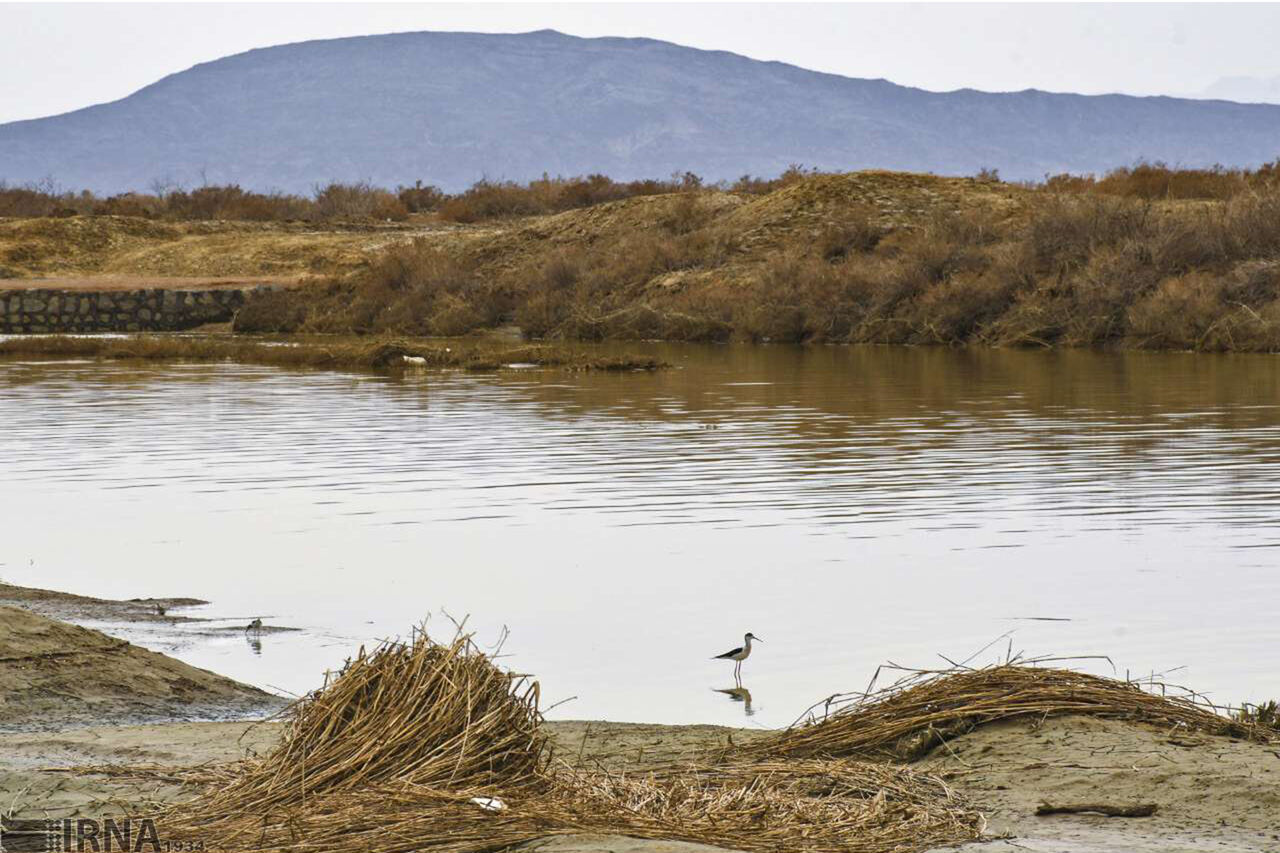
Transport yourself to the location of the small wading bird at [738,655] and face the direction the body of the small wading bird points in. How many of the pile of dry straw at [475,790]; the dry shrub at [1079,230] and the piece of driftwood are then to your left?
1

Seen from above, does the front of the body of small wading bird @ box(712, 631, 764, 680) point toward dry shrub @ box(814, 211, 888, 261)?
no

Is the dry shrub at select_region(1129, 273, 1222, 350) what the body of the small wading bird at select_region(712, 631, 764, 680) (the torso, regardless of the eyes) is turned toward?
no

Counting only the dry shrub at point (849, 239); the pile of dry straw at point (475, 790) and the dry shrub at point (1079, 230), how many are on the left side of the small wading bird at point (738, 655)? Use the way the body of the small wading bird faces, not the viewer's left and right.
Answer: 2

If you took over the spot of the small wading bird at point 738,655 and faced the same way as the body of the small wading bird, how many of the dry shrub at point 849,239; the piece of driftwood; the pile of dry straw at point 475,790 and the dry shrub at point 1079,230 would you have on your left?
2

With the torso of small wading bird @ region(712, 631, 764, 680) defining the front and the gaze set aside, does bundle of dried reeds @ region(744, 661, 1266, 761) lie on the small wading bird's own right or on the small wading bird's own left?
on the small wading bird's own right

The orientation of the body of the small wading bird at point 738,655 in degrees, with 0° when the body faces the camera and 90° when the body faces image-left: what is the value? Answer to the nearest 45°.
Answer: approximately 270°

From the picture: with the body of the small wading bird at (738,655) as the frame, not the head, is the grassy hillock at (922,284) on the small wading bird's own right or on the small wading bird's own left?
on the small wading bird's own left

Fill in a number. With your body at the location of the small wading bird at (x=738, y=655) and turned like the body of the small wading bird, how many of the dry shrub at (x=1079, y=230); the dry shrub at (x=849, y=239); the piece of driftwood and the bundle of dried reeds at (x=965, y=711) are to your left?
2

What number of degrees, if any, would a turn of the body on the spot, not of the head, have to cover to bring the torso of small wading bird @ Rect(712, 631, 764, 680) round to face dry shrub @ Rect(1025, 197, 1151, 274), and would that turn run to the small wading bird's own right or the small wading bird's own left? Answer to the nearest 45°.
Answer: approximately 90° to the small wading bird's own left

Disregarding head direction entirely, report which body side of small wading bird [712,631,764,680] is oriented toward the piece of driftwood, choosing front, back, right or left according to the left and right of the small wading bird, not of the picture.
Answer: right

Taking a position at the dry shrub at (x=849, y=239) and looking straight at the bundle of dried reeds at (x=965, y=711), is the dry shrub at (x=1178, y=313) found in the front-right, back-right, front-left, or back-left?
front-left

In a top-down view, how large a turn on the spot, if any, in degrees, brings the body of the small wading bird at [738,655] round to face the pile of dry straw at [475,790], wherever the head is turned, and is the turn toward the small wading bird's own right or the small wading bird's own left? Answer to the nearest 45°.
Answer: approximately 90° to the small wading bird's own right
